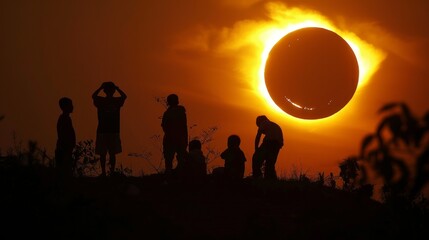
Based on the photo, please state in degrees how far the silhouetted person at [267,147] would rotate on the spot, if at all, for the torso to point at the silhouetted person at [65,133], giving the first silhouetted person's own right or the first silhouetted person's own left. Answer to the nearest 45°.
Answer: approximately 45° to the first silhouetted person's own left

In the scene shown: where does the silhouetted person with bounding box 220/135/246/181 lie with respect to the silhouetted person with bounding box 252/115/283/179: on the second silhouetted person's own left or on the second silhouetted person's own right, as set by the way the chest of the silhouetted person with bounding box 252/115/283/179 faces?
on the second silhouetted person's own left

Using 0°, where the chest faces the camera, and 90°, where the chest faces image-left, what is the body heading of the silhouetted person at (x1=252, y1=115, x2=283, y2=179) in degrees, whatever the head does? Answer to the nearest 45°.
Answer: approximately 90°

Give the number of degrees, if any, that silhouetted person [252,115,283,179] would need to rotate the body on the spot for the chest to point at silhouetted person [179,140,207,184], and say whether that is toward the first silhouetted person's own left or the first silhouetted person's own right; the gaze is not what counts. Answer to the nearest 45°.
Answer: approximately 45° to the first silhouetted person's own left
